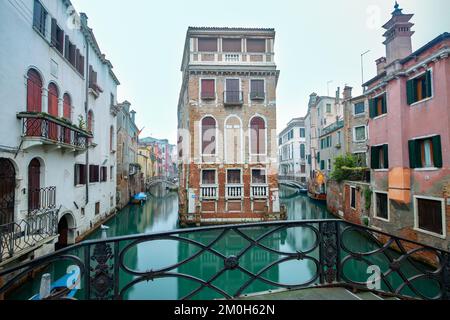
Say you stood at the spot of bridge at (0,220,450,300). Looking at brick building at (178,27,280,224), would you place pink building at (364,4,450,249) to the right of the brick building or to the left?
right

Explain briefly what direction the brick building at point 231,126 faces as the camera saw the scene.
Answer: facing the viewer

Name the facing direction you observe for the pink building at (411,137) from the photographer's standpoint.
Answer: facing the viewer and to the left of the viewer

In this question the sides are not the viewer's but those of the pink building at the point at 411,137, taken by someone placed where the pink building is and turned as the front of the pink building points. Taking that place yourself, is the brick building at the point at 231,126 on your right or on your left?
on your right

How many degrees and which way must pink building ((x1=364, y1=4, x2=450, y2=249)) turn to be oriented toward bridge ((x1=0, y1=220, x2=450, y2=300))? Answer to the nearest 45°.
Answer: approximately 45° to its left

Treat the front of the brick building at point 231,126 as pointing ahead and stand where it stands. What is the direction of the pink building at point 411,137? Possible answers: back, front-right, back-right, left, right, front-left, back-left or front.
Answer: front-left

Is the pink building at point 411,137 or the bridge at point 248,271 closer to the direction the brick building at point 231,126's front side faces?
the bridge

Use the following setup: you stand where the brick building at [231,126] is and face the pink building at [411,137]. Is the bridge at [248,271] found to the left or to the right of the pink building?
right

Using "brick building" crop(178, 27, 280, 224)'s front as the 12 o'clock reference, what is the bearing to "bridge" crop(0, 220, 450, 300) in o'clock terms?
The bridge is roughly at 12 o'clock from the brick building.

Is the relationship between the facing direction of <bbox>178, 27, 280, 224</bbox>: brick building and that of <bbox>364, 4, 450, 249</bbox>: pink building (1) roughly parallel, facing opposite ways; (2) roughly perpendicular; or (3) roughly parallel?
roughly perpendicular

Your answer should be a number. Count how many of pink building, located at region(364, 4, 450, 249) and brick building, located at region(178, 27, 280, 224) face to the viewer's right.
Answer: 0
